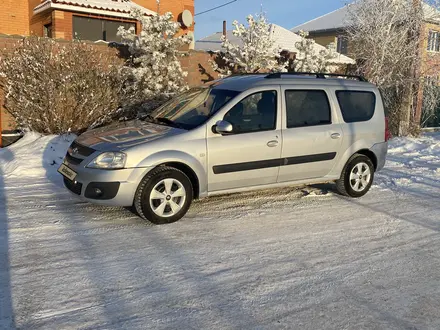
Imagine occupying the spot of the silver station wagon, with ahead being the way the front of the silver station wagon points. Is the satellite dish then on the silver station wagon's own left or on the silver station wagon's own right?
on the silver station wagon's own right

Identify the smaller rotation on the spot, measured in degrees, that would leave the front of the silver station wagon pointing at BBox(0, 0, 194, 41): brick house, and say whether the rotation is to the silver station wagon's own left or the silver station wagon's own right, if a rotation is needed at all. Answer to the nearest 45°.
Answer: approximately 90° to the silver station wagon's own right

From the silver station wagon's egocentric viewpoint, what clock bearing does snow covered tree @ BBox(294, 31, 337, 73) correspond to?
The snow covered tree is roughly at 5 o'clock from the silver station wagon.

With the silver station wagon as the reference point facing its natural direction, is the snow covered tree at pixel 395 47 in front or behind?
behind

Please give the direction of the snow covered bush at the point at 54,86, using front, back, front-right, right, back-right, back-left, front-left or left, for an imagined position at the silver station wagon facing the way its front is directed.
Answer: right

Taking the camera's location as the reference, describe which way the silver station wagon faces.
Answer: facing the viewer and to the left of the viewer

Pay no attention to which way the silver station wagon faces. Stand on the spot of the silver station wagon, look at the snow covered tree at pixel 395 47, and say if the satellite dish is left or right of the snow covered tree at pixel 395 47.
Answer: left
